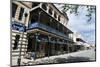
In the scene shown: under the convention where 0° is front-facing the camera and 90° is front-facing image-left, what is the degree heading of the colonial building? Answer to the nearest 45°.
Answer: approximately 315°

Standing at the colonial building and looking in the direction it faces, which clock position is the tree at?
The tree is roughly at 10 o'clock from the colonial building.
